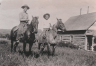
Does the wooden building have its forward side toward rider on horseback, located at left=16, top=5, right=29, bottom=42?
no
